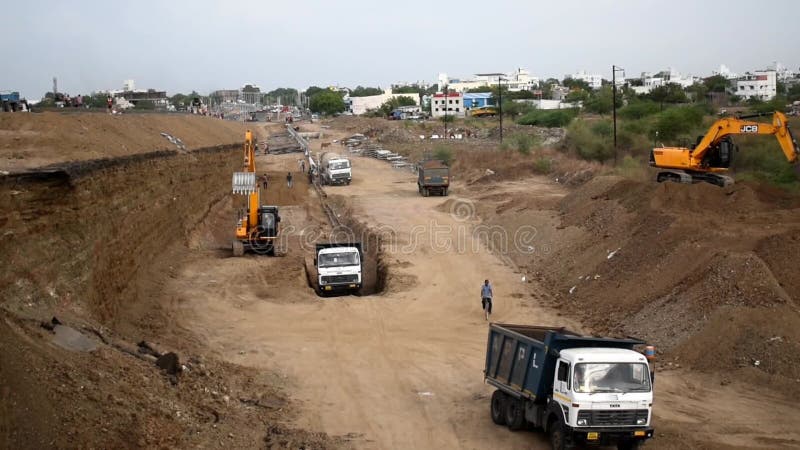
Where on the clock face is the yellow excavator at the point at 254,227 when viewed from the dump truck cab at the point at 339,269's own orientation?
The yellow excavator is roughly at 5 o'clock from the dump truck cab.

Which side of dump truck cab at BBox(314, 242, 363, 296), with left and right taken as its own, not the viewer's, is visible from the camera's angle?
front

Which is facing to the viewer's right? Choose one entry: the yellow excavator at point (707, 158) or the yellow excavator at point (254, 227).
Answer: the yellow excavator at point (707, 158)

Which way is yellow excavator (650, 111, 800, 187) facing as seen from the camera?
to the viewer's right

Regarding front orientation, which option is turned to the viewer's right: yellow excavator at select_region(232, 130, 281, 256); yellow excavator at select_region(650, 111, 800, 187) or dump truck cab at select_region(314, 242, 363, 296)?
yellow excavator at select_region(650, 111, 800, 187)

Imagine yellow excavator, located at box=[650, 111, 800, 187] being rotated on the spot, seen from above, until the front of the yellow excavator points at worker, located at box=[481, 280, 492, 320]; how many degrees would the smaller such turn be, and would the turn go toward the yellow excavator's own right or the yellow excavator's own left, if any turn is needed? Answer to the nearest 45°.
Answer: approximately 135° to the yellow excavator's own right

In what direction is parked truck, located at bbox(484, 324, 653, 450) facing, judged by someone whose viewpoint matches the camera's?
facing the viewer and to the right of the viewer

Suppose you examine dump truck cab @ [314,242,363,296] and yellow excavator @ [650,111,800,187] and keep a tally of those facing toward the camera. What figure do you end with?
1

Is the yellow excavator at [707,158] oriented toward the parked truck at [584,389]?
no

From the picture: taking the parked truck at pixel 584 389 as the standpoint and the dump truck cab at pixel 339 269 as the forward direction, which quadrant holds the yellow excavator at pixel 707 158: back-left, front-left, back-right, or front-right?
front-right

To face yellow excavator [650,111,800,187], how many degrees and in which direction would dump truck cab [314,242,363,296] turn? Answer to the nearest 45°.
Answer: approximately 90° to its left
